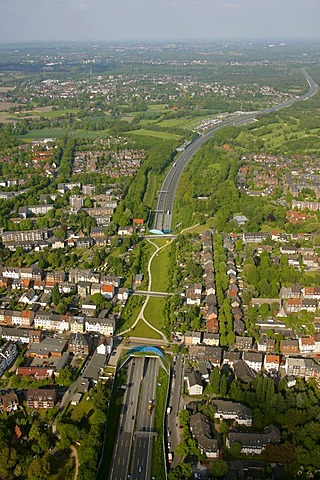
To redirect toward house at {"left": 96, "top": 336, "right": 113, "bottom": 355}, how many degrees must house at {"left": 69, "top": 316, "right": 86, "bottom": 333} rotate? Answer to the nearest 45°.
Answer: approximately 45° to its left

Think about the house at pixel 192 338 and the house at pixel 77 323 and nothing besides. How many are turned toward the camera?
2

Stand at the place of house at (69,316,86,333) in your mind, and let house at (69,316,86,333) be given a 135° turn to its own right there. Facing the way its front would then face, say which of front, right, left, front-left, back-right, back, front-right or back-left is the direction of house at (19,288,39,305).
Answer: front

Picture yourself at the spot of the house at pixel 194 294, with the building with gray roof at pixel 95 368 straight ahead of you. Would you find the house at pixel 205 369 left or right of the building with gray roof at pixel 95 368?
left

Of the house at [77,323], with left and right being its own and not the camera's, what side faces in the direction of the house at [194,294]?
left
